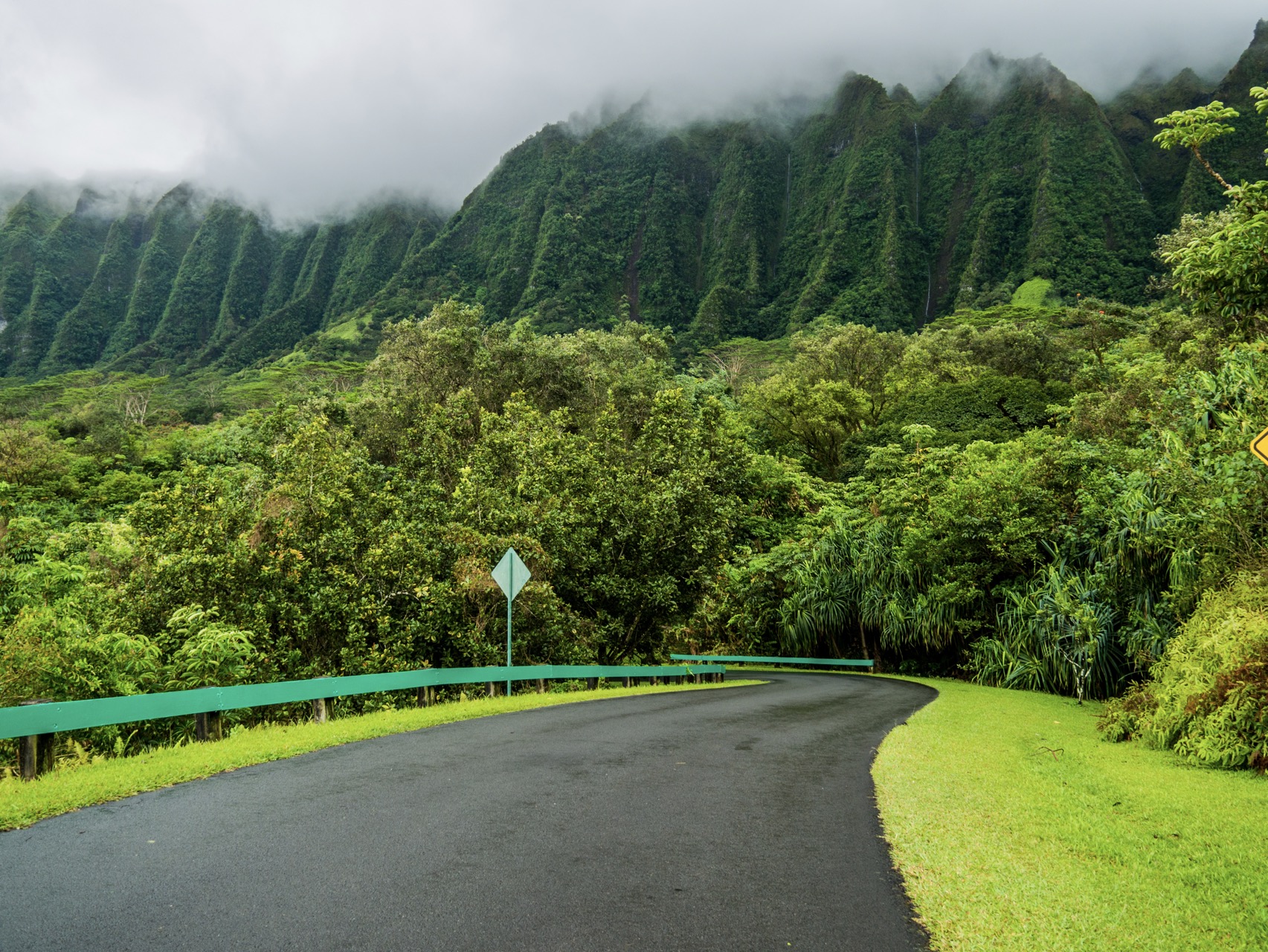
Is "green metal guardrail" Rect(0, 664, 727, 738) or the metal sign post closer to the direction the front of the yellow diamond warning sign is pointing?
the green metal guardrail

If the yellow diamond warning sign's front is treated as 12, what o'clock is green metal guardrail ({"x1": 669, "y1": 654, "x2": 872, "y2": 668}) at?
The green metal guardrail is roughly at 5 o'clock from the yellow diamond warning sign.

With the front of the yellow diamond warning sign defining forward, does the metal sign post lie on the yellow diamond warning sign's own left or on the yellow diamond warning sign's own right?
on the yellow diamond warning sign's own right

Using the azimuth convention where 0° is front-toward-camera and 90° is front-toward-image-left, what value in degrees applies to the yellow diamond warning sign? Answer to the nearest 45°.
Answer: approximately 0°

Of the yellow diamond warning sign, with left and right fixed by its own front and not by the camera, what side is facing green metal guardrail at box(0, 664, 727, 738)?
right
